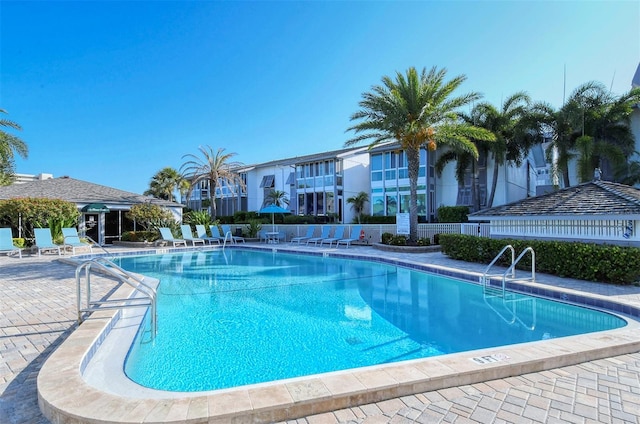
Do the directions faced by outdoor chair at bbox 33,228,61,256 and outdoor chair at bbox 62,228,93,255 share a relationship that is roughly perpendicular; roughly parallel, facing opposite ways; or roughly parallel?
roughly parallel

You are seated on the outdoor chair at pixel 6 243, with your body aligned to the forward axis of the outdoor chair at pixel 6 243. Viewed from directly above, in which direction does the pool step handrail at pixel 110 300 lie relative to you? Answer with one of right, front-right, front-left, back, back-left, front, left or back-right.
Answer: front-right

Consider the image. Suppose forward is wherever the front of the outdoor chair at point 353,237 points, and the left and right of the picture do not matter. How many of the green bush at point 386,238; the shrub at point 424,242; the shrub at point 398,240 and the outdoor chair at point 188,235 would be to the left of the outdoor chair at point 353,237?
3

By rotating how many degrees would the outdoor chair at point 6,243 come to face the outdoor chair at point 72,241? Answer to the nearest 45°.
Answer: approximately 45° to its left

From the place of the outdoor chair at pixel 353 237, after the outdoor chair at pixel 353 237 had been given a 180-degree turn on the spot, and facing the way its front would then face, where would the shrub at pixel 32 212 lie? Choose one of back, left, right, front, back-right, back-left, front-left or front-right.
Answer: back-left

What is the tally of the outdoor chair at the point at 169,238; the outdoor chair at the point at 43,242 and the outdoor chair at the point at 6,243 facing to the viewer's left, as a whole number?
0

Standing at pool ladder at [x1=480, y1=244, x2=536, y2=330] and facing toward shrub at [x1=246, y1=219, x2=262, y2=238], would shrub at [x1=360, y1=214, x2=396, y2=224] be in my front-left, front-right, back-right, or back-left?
front-right

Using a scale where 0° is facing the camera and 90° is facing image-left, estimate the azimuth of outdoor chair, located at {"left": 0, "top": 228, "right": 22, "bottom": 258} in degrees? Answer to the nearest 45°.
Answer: approximately 315°

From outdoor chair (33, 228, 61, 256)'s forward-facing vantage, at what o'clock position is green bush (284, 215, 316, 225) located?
The green bush is roughly at 10 o'clock from the outdoor chair.

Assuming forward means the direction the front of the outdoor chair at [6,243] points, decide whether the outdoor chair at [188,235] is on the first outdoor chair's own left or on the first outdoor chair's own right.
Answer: on the first outdoor chair's own left

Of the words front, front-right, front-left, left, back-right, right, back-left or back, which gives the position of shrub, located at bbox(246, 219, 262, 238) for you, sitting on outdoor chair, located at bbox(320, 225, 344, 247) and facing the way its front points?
right

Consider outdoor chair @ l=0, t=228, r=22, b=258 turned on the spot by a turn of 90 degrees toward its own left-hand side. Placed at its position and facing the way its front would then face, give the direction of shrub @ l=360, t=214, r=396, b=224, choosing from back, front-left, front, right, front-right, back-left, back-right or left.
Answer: front-right

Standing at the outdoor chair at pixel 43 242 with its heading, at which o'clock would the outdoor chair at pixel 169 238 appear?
the outdoor chair at pixel 169 238 is roughly at 10 o'clock from the outdoor chair at pixel 43 242.

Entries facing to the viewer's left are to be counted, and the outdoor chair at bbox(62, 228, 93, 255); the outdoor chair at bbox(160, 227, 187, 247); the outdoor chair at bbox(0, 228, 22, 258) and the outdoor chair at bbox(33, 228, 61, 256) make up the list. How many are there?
0

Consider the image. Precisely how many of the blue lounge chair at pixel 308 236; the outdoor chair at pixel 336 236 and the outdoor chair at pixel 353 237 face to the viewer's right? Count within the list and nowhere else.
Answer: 0

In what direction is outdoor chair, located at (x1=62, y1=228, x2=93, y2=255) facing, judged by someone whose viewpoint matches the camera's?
facing the viewer and to the right of the viewer

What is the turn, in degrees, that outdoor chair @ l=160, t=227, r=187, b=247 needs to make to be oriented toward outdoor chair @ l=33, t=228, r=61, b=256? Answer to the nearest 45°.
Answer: approximately 90° to its right

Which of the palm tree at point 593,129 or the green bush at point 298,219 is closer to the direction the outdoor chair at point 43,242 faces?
the palm tree
